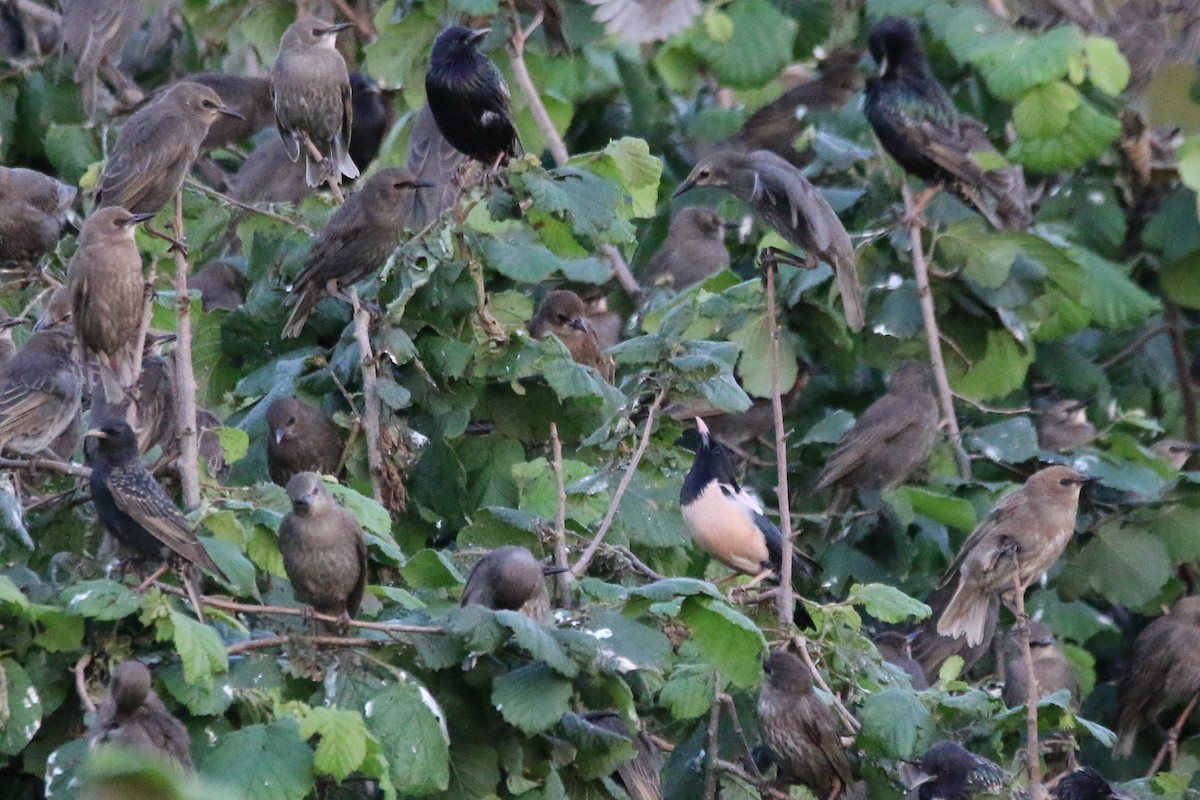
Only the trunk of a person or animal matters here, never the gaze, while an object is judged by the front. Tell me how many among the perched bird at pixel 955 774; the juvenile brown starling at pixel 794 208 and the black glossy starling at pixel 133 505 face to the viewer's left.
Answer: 3

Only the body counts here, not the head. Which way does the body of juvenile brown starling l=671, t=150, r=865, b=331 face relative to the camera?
to the viewer's left

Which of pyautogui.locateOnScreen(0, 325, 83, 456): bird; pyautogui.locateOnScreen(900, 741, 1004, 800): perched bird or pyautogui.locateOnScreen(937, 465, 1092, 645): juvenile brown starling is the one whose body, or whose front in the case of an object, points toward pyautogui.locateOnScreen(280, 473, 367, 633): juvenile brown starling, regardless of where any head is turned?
the perched bird

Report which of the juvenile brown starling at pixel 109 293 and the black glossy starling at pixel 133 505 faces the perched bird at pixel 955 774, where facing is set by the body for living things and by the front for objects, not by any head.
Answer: the juvenile brown starling

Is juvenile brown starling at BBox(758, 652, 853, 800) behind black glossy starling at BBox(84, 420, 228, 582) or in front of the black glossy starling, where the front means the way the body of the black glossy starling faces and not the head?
behind

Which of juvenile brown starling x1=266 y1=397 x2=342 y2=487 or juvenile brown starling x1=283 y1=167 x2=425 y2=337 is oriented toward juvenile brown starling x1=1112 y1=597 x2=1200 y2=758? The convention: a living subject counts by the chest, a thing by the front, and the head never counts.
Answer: juvenile brown starling x1=283 y1=167 x2=425 y2=337

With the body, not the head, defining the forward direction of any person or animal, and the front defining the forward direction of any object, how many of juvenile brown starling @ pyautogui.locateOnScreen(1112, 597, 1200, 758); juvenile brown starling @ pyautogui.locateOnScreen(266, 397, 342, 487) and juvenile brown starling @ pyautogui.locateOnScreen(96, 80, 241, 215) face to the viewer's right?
2

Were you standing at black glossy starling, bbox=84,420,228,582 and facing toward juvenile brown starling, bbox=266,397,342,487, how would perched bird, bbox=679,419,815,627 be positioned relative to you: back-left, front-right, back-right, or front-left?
front-right

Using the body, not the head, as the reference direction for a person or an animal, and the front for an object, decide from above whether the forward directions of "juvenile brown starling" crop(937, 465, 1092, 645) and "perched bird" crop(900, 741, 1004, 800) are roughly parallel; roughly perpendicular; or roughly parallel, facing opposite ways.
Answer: roughly parallel, facing opposite ways

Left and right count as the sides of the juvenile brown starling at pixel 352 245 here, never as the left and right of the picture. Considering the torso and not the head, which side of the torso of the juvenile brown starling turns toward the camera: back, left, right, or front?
right

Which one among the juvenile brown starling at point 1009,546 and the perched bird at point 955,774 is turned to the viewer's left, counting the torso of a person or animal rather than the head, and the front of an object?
the perched bird

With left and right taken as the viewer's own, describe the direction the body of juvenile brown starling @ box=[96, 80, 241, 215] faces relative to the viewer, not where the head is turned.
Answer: facing to the right of the viewer

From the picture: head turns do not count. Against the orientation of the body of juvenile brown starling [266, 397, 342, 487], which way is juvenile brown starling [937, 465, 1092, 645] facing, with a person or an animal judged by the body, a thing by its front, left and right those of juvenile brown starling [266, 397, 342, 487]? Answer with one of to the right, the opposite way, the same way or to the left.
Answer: to the left

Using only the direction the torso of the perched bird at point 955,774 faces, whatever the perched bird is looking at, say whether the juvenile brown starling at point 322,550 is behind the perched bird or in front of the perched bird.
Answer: in front

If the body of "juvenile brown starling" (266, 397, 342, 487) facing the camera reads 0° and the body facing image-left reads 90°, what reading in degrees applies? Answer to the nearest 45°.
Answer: approximately 45°

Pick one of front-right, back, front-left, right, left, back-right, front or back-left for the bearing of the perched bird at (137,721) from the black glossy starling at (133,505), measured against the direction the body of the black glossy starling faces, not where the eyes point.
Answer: left

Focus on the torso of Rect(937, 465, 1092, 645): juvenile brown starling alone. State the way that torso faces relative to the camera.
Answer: to the viewer's right

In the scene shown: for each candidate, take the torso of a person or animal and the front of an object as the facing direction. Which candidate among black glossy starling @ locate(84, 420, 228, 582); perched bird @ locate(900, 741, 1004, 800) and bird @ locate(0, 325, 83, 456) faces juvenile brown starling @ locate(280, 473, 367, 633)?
the perched bird

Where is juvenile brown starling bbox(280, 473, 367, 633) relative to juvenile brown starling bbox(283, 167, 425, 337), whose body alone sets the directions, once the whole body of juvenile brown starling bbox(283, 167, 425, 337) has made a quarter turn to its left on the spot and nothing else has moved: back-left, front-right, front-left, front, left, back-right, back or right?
back
